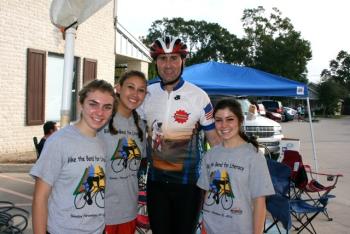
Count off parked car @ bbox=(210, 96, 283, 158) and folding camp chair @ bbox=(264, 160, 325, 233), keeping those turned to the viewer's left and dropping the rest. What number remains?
0

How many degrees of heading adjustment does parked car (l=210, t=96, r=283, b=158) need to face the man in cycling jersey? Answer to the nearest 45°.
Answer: approximately 45° to its right

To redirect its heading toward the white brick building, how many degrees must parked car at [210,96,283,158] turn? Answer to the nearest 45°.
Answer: approximately 135° to its right

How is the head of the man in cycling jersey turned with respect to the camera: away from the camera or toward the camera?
toward the camera

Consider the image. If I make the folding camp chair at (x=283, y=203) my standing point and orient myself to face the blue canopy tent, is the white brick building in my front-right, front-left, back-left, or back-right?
front-left

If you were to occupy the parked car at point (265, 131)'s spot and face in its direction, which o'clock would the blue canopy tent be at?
The blue canopy tent is roughly at 2 o'clock from the parked car.
